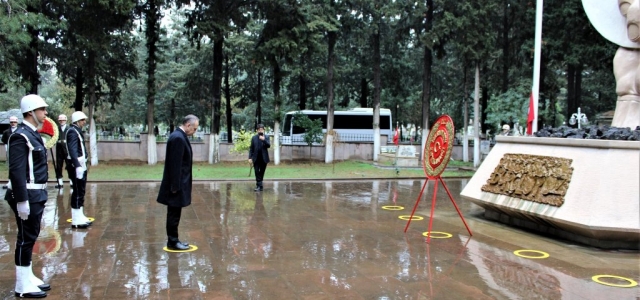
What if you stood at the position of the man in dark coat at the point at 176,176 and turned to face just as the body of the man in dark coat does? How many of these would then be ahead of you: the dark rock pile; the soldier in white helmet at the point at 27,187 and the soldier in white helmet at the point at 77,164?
1

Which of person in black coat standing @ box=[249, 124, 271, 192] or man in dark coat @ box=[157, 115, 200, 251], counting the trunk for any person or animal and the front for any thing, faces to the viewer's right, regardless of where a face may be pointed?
the man in dark coat

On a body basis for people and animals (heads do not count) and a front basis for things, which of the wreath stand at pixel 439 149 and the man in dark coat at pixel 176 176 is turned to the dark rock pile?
the man in dark coat

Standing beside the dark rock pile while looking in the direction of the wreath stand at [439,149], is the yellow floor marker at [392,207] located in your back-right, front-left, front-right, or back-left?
front-right

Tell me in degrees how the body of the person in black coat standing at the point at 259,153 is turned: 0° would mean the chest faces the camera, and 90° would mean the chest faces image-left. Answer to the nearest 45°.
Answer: approximately 0°

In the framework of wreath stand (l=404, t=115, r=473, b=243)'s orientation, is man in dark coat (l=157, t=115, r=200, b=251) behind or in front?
in front

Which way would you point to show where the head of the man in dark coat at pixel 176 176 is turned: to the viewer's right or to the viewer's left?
to the viewer's right

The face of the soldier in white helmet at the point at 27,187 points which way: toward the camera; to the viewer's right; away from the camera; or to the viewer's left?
to the viewer's right

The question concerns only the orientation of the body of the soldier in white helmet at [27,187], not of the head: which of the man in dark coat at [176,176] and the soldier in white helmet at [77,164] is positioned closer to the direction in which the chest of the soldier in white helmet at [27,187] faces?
the man in dark coat

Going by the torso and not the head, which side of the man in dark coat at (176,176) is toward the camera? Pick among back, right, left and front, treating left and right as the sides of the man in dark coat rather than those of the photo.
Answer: right

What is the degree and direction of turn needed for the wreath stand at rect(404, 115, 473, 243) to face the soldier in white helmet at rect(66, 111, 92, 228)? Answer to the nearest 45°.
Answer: approximately 45° to its right
